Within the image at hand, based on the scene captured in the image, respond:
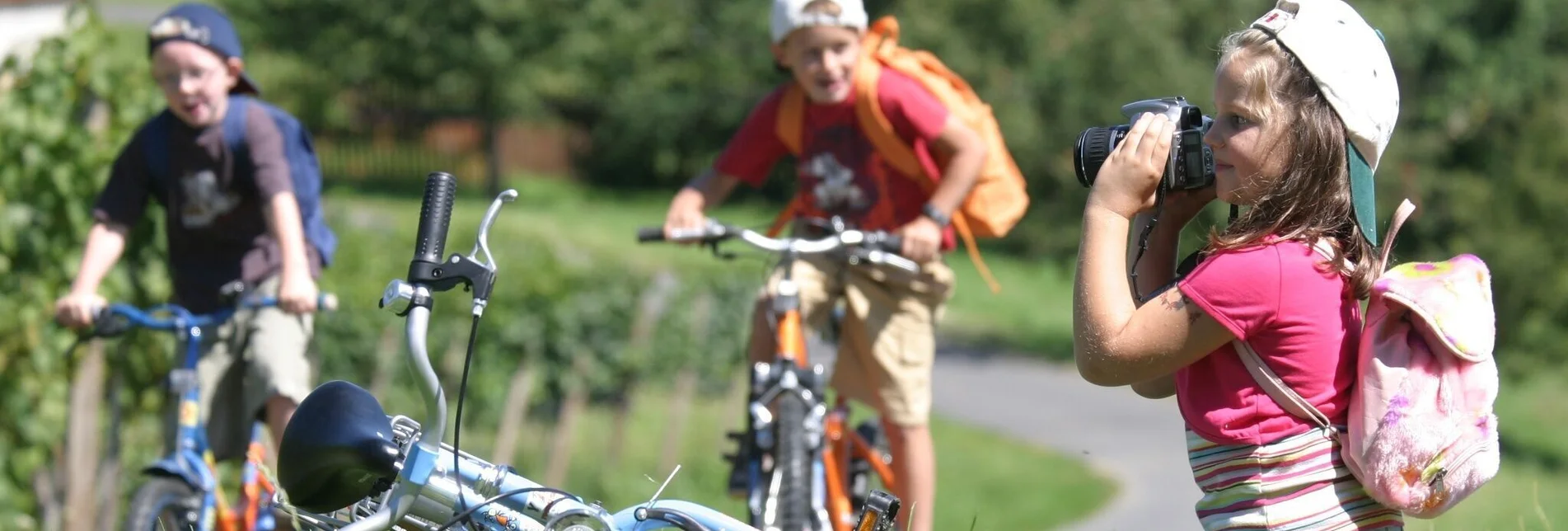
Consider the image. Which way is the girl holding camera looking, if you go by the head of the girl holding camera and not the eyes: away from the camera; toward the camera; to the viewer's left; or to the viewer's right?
to the viewer's left

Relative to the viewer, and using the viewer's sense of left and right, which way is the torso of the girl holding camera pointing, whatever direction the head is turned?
facing to the left of the viewer

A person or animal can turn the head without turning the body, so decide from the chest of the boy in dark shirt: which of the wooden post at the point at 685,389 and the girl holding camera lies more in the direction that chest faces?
the girl holding camera

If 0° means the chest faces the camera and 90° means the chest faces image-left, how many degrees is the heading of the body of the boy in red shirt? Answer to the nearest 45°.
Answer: approximately 0°

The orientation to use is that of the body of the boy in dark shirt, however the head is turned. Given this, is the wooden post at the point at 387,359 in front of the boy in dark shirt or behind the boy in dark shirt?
behind

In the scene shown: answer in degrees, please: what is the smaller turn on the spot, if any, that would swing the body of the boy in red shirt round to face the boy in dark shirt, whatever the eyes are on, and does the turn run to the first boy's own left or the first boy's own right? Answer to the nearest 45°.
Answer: approximately 90° to the first boy's own right

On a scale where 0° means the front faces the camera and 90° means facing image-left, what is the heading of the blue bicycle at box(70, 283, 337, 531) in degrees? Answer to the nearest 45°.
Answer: approximately 45°

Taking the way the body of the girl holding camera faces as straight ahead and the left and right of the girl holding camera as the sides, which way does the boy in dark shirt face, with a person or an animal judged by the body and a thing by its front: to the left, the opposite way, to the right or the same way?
to the left
